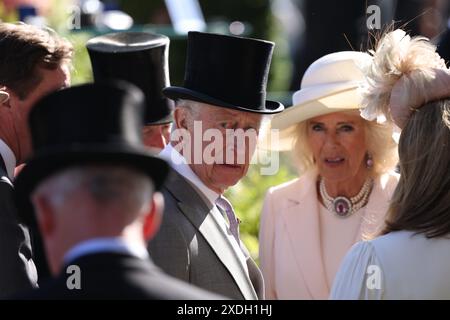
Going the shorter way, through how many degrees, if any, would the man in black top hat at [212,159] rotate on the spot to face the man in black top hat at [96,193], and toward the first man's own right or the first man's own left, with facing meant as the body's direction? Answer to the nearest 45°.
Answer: approximately 45° to the first man's own right
